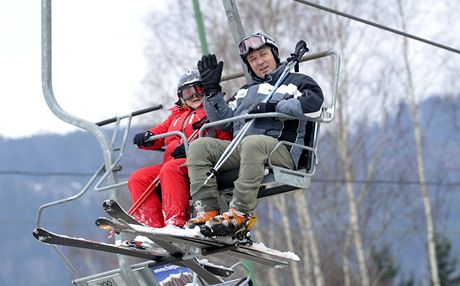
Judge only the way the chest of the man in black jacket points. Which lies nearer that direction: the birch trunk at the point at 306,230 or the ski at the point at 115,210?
the ski

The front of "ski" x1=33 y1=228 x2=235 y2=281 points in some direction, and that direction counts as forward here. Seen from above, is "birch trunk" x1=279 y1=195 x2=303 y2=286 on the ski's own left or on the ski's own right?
on the ski's own right

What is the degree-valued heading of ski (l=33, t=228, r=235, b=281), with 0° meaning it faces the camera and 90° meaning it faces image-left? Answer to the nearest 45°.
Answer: approximately 90°

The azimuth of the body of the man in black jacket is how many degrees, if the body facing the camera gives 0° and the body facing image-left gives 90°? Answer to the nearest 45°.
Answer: approximately 45°

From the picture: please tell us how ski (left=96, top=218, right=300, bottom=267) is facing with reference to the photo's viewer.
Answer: facing to the left of the viewer

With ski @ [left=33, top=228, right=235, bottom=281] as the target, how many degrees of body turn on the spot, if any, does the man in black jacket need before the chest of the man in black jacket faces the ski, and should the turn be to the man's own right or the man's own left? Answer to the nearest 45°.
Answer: approximately 45° to the man's own right

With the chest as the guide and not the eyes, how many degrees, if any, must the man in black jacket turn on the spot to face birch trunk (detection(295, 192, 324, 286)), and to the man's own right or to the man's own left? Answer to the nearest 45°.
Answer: approximately 135° to the man's own right
